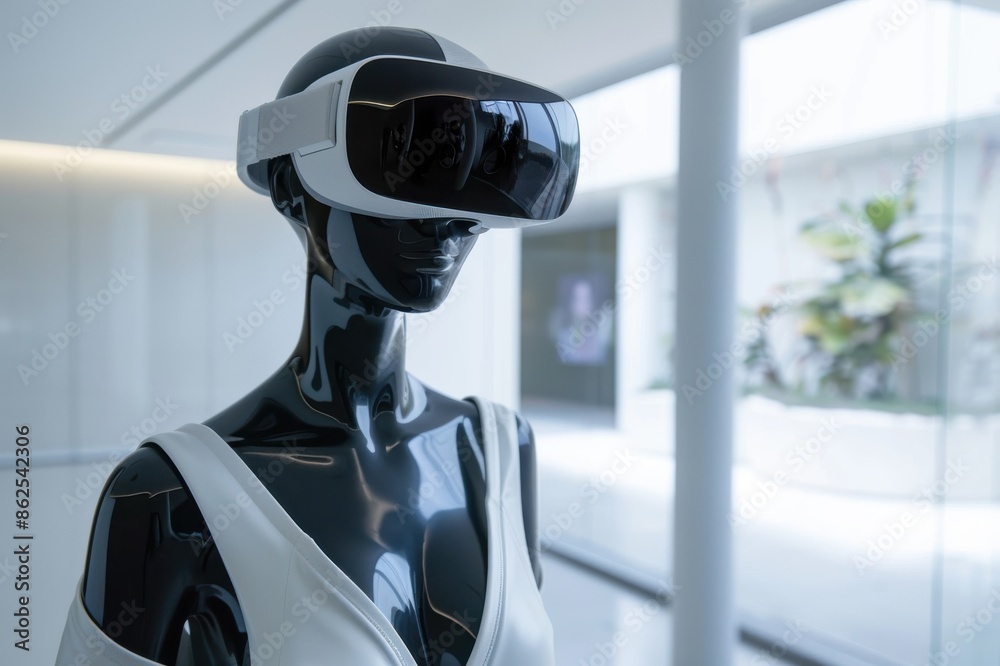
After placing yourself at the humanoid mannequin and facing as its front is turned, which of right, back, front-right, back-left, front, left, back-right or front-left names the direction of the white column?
left

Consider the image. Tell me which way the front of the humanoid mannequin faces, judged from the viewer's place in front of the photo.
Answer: facing the viewer and to the right of the viewer
